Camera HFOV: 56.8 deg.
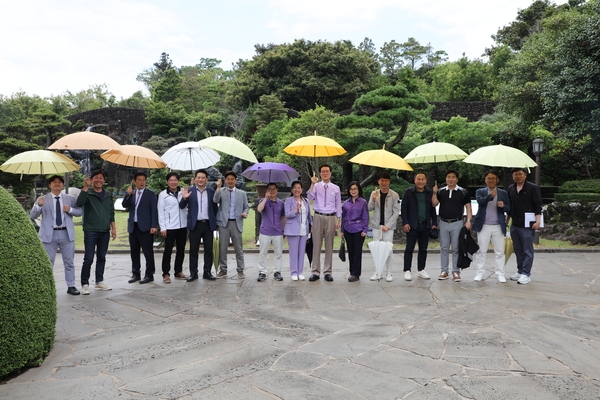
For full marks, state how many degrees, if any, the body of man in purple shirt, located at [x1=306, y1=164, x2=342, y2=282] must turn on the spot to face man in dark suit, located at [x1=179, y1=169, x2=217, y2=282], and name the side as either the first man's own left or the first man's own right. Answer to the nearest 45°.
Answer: approximately 90° to the first man's own right

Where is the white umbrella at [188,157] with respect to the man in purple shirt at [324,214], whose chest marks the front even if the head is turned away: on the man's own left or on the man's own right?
on the man's own right

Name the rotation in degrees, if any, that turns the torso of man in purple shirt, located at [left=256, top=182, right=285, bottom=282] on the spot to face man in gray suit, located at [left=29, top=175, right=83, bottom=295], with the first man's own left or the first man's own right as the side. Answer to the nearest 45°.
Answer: approximately 90° to the first man's own right

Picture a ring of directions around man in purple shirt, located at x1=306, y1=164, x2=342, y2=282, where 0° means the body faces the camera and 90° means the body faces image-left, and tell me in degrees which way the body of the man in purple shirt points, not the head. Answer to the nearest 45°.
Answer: approximately 0°
